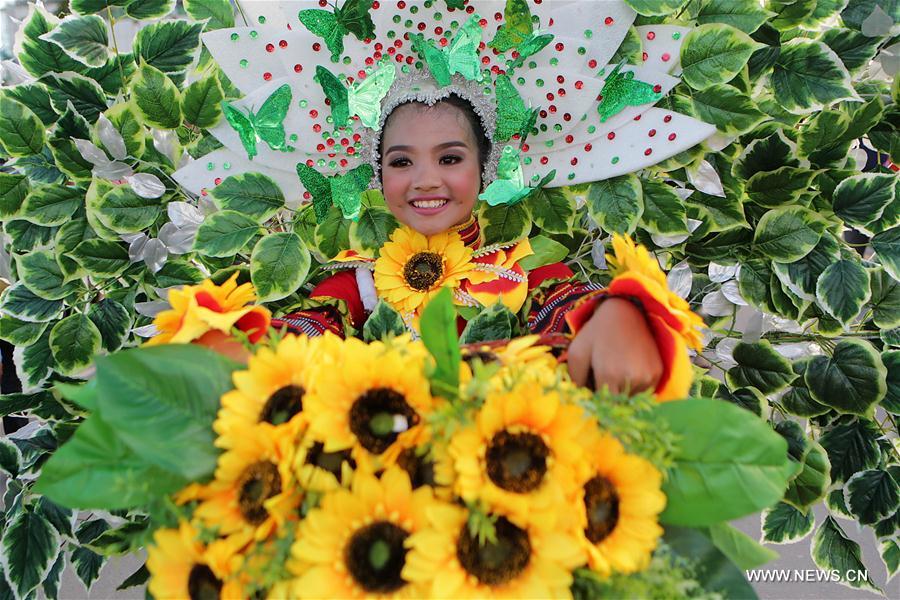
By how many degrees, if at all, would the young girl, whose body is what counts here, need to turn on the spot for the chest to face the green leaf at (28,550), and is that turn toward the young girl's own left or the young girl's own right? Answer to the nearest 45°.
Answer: approximately 45° to the young girl's own right

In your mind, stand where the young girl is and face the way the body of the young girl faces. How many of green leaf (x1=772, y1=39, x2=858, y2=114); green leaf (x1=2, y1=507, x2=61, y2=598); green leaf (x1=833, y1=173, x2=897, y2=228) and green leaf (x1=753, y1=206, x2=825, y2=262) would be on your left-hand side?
3

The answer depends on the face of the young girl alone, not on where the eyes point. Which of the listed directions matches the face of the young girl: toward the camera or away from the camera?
toward the camera

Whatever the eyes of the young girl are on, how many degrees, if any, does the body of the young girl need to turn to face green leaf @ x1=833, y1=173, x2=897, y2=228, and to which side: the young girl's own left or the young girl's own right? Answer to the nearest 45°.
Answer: approximately 90° to the young girl's own left

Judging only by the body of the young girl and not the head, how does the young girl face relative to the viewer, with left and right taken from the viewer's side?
facing the viewer

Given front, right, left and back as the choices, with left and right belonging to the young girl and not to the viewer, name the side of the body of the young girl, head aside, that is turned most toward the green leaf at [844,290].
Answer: left

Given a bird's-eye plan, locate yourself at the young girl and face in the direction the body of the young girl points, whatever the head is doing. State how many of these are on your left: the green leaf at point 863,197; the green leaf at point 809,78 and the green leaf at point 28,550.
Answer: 2

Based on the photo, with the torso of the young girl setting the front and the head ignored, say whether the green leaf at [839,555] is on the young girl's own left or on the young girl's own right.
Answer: on the young girl's own left
